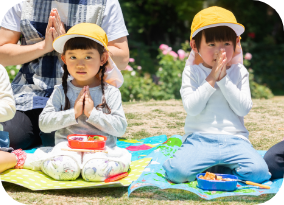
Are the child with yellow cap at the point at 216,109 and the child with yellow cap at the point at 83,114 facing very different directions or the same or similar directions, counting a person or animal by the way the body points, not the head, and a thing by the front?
same or similar directions

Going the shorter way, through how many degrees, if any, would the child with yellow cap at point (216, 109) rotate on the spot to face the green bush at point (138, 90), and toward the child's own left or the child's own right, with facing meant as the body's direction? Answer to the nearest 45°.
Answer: approximately 180°

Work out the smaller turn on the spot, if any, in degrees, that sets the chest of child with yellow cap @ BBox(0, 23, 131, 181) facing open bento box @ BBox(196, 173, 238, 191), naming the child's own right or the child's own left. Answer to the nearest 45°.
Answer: approximately 45° to the child's own left

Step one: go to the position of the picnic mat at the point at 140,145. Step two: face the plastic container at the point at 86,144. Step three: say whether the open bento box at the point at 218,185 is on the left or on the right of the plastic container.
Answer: left

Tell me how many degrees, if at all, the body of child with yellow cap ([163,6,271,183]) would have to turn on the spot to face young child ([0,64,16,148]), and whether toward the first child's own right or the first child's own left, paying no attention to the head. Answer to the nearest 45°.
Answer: approximately 90° to the first child's own right

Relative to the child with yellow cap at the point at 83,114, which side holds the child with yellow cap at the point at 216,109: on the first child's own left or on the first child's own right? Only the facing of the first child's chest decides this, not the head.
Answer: on the first child's own left

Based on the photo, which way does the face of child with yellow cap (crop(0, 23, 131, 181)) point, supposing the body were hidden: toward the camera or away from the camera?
toward the camera

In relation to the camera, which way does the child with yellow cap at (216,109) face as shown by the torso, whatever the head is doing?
toward the camera

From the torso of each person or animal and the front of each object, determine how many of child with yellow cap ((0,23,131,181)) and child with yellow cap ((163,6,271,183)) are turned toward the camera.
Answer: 2

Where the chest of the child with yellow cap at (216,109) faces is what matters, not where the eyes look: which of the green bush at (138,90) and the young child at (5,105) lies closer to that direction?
the young child
